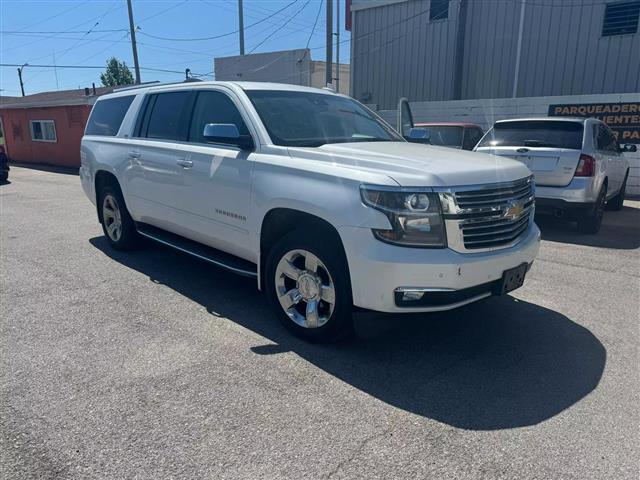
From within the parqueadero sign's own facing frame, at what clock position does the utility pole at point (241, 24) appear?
The utility pole is roughly at 4 o'clock from the parqueadero sign.

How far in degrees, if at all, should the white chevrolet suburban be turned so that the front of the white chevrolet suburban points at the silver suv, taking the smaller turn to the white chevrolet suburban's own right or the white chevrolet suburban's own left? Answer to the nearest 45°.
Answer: approximately 90° to the white chevrolet suburban's own left

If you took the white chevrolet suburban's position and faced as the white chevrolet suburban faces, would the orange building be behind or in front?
behind

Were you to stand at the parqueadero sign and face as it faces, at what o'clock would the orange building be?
The orange building is roughly at 3 o'clock from the parqueadero sign.

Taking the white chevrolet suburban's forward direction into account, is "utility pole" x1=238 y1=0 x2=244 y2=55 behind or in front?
behind

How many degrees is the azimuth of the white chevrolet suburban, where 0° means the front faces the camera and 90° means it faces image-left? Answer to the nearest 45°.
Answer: approximately 315°

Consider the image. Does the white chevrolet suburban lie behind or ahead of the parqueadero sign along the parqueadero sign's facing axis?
ahead

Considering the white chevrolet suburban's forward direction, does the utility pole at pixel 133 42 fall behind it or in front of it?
behind

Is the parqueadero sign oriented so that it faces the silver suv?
yes

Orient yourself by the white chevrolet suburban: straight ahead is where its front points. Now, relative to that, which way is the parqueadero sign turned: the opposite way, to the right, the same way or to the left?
to the right

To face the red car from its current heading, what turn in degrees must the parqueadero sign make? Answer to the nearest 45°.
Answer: approximately 45° to its right

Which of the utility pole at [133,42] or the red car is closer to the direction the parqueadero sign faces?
the red car

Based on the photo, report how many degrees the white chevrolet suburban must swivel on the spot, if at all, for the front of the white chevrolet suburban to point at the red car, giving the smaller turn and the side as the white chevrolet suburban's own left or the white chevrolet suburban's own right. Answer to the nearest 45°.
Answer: approximately 90° to the white chevrolet suburban's own left

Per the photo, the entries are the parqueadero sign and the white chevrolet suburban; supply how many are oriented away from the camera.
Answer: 0
